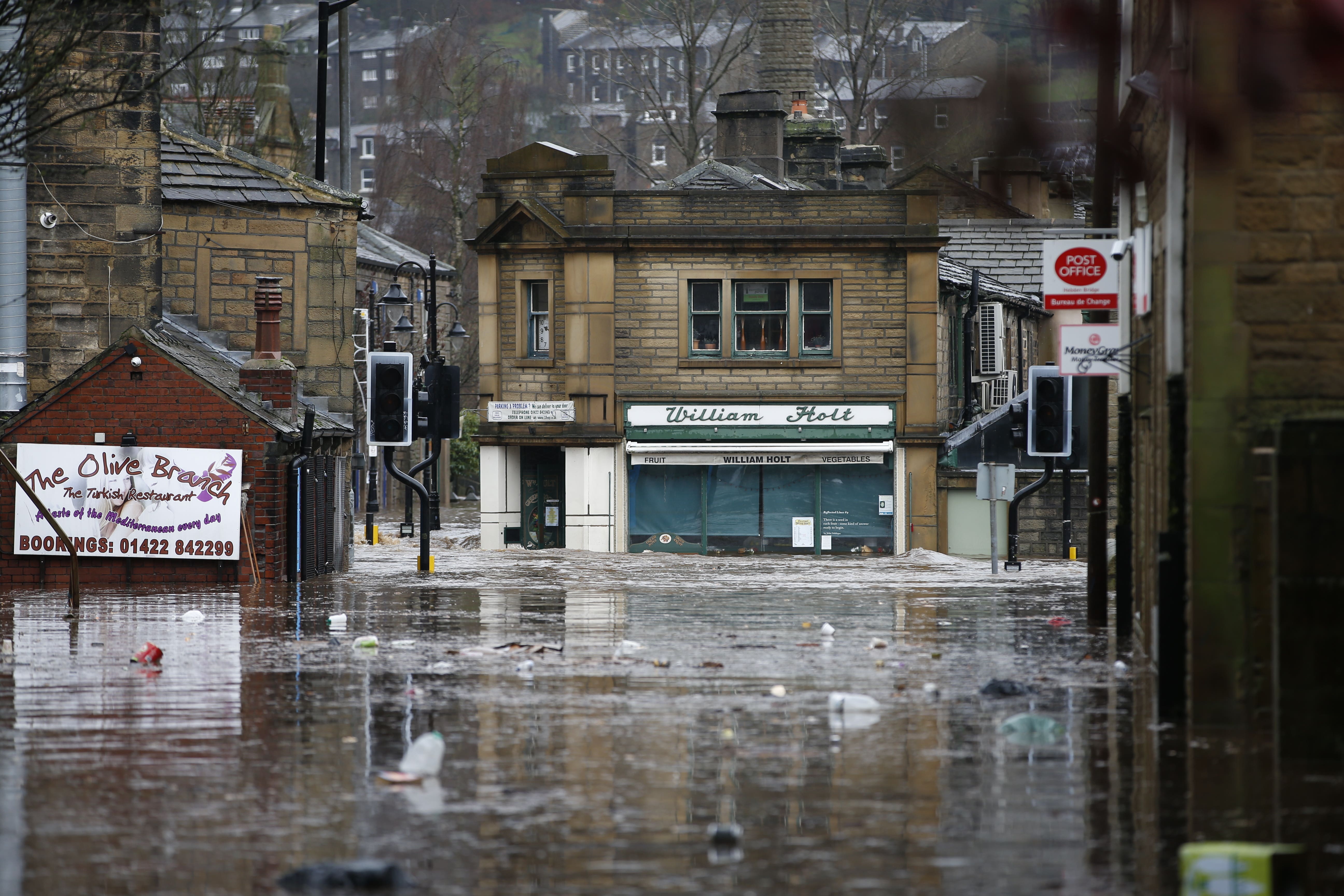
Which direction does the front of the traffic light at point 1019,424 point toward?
to the viewer's left

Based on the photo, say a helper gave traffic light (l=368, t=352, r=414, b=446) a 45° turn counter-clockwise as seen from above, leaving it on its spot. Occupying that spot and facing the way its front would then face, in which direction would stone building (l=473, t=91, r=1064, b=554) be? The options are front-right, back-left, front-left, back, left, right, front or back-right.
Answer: left

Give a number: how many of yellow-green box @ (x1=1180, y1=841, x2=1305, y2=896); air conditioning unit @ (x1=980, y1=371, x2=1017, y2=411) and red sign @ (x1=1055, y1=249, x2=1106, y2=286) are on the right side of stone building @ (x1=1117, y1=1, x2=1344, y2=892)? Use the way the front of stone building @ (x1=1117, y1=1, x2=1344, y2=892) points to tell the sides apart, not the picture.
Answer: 2

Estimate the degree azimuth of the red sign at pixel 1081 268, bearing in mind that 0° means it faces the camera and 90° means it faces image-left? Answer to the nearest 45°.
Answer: approximately 0°

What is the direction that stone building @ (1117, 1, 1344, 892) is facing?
to the viewer's left

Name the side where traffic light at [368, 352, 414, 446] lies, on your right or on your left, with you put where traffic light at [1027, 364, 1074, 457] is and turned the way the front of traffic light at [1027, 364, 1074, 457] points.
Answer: on your right

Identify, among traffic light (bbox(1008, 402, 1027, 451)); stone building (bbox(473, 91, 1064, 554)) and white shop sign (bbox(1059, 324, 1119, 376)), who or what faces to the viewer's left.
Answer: the traffic light

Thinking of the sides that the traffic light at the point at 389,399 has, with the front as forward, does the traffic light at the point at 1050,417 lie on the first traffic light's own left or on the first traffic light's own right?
on the first traffic light's own left

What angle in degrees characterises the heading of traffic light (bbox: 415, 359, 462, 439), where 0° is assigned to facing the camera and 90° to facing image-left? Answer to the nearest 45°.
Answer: approximately 180°

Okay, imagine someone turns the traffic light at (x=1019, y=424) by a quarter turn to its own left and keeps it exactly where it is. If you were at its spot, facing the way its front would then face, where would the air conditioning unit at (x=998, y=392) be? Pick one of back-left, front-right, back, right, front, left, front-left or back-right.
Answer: back

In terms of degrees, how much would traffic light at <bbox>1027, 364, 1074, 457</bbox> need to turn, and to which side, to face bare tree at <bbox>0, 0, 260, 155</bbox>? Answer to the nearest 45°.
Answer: approximately 45° to its right

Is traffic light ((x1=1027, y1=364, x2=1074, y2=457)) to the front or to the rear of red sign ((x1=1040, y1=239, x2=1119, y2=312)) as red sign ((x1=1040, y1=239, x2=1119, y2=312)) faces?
to the rear

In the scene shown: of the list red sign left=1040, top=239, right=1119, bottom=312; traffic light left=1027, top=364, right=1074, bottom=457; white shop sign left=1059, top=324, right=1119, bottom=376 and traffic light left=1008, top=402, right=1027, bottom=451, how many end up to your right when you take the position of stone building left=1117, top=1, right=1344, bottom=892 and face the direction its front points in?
4

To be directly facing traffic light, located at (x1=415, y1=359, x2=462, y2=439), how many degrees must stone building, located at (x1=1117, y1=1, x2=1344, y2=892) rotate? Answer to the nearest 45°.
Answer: approximately 45° to its right
